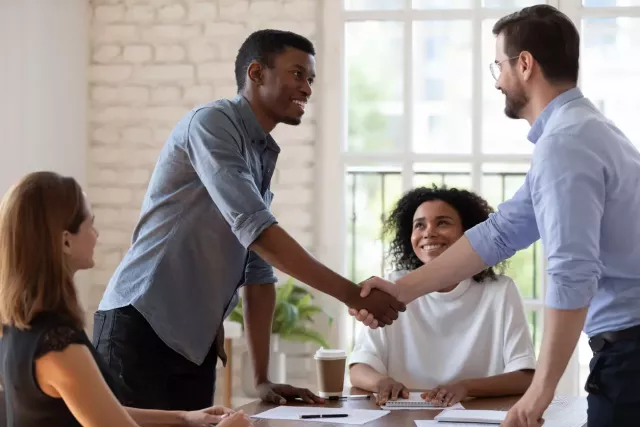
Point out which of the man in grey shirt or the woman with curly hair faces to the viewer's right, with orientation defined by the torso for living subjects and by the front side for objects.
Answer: the man in grey shirt

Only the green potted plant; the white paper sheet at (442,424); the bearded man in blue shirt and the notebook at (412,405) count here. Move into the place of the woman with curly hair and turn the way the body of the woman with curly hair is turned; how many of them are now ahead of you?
3

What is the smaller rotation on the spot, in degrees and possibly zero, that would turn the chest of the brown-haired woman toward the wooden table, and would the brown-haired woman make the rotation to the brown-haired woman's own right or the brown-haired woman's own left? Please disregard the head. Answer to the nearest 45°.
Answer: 0° — they already face it

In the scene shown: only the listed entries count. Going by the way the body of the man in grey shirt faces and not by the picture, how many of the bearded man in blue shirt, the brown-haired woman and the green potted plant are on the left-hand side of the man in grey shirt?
1

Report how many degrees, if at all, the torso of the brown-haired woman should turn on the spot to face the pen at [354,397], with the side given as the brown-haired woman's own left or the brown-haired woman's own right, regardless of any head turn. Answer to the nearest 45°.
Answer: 0° — they already face it

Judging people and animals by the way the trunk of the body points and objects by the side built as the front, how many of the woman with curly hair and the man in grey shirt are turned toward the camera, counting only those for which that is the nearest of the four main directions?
1

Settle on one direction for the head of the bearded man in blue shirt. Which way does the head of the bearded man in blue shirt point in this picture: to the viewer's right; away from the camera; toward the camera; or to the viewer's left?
to the viewer's left

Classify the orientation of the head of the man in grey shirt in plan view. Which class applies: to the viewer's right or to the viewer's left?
to the viewer's right

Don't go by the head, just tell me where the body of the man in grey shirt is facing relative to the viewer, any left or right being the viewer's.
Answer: facing to the right of the viewer
